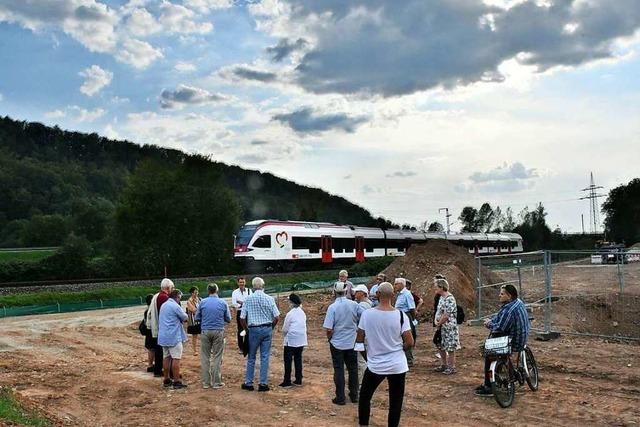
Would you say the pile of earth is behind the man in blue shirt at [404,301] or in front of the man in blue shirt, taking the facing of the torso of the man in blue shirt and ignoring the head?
behind

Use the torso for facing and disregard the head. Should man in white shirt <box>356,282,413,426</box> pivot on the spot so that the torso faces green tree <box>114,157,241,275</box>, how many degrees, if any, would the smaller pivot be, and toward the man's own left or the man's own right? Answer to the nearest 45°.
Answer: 0° — they already face it

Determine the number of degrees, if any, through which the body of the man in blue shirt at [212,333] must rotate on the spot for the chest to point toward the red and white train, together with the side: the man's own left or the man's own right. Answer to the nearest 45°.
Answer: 0° — they already face it

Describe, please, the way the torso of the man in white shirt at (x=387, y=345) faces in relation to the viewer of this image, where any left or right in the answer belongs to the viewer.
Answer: facing away from the viewer

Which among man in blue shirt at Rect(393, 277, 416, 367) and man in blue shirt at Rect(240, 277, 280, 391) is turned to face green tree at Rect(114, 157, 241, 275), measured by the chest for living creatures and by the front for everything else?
man in blue shirt at Rect(240, 277, 280, 391)

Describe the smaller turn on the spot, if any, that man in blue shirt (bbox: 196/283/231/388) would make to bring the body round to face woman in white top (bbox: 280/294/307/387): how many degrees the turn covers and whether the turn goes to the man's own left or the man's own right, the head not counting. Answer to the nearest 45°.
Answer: approximately 90° to the man's own right

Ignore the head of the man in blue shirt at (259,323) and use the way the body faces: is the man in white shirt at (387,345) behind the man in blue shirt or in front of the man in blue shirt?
behind

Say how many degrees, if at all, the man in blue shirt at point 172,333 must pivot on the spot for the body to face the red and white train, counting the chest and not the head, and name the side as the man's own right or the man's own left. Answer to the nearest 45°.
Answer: approximately 45° to the man's own left

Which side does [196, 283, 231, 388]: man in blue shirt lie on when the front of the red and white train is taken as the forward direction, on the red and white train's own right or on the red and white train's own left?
on the red and white train's own left

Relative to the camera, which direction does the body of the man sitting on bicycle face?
to the viewer's left

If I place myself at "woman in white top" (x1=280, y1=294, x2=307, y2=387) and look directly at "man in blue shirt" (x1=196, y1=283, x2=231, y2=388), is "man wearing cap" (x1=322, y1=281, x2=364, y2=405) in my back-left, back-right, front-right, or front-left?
back-left

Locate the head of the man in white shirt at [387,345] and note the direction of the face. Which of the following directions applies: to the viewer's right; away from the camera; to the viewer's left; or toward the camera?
away from the camera

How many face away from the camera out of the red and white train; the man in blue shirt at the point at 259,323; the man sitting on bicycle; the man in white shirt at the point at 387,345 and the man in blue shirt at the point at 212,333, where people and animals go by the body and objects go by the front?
3

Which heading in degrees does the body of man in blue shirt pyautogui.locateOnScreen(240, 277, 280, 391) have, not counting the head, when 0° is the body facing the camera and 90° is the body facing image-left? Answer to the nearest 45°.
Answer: approximately 180°

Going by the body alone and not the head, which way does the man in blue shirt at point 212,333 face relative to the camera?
away from the camera
